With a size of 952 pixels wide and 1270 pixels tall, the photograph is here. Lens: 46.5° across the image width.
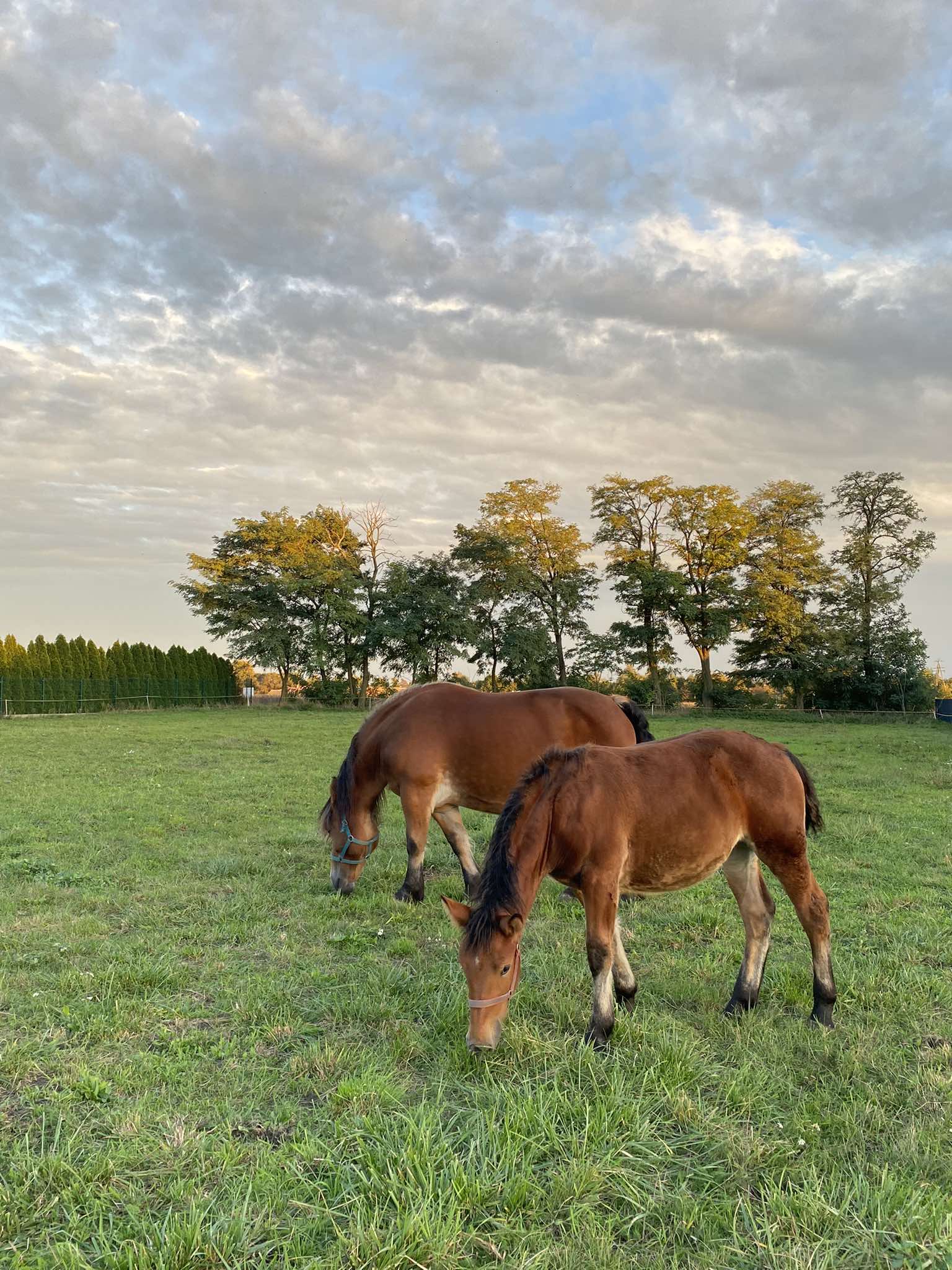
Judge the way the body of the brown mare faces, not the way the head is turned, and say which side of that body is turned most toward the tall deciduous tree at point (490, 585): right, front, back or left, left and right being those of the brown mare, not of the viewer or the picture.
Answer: right

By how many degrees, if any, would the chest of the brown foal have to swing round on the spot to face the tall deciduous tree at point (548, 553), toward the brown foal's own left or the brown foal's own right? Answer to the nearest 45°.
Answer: approximately 90° to the brown foal's own right

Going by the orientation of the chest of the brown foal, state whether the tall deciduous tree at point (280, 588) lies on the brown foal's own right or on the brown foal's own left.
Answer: on the brown foal's own right

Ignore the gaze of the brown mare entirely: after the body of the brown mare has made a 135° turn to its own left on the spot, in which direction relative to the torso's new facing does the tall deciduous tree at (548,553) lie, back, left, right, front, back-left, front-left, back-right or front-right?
back-left

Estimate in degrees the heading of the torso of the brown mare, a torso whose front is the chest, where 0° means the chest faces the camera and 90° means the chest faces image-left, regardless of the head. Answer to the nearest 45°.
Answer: approximately 90°

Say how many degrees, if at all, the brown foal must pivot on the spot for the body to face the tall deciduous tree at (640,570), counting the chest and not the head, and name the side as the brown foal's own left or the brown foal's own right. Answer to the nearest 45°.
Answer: approximately 90° to the brown foal's own right

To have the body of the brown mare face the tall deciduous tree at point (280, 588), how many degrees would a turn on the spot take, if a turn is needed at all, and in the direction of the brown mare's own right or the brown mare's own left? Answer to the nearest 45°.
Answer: approximately 90° to the brown mare's own right

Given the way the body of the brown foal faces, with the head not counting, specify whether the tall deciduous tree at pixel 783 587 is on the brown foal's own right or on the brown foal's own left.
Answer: on the brown foal's own right

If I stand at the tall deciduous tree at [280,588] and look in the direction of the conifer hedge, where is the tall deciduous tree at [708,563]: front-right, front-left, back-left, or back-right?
back-left

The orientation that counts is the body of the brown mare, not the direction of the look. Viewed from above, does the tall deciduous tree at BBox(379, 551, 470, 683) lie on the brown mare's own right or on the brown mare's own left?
on the brown mare's own right

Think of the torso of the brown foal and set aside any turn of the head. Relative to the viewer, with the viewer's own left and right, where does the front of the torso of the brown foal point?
facing to the left of the viewer
